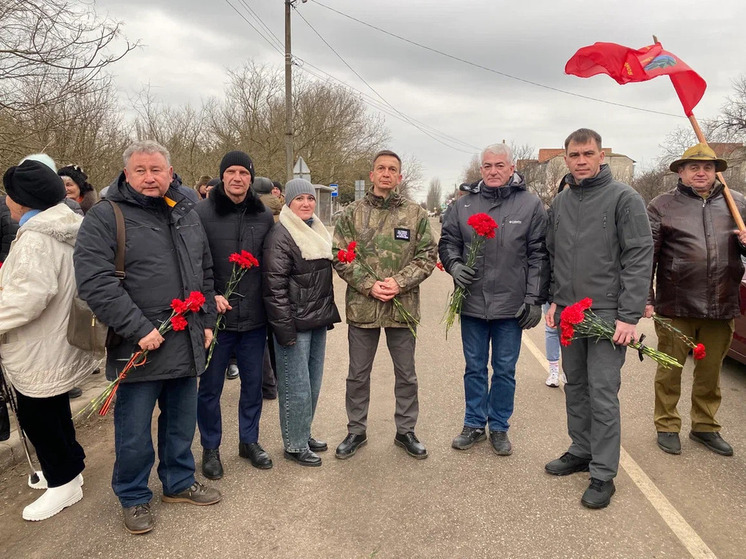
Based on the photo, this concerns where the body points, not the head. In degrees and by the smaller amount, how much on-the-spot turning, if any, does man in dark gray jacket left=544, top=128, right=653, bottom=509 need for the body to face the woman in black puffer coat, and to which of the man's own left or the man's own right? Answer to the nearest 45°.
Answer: approximately 45° to the man's own right

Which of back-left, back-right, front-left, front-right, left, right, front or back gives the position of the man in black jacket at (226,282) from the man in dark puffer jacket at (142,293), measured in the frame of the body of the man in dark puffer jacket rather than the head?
left

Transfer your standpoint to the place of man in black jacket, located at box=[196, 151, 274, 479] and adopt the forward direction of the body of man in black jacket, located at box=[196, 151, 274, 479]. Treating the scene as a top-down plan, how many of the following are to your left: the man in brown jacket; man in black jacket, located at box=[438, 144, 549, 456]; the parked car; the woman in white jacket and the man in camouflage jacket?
4

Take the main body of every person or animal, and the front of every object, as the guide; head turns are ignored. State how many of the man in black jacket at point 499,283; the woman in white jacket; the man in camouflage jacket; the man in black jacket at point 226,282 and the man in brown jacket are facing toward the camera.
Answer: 4

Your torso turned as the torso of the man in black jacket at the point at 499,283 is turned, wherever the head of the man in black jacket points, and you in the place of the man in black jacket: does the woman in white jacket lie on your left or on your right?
on your right

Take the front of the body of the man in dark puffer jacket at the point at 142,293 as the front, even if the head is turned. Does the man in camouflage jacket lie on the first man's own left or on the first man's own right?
on the first man's own left

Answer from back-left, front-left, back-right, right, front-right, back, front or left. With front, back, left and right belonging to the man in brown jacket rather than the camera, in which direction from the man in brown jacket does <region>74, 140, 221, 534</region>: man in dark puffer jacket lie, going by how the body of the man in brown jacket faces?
front-right

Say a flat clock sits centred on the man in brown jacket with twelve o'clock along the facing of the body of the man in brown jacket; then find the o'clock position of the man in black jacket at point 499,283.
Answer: The man in black jacket is roughly at 2 o'clock from the man in brown jacket.

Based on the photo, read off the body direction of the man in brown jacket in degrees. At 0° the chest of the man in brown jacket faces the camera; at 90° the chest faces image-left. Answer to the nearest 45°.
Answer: approximately 0°

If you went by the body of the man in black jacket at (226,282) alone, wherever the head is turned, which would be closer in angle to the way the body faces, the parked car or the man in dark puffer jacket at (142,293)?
the man in dark puffer jacket

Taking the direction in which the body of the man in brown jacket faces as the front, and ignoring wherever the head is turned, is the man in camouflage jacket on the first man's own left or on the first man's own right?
on the first man's own right

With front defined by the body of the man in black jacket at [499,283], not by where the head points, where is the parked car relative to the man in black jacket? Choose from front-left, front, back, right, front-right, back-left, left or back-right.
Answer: back-left
